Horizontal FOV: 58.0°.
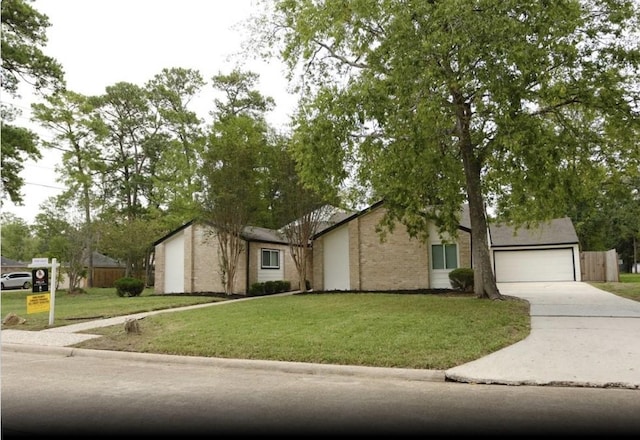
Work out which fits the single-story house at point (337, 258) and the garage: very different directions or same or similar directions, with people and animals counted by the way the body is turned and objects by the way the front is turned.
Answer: same or similar directions

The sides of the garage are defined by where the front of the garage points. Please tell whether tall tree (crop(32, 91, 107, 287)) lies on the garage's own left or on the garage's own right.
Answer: on the garage's own right

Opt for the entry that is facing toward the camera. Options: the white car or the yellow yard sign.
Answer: the yellow yard sign

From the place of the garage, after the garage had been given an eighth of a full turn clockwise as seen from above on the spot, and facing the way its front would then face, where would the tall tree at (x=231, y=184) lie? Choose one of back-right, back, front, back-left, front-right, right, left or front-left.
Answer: front

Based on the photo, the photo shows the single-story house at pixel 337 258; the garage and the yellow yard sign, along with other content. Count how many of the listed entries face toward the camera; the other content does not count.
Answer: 3

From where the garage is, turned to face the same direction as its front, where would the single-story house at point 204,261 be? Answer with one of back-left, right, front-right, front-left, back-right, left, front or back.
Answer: front-right

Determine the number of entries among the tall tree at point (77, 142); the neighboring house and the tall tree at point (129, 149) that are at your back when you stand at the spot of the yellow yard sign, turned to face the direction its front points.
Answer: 3

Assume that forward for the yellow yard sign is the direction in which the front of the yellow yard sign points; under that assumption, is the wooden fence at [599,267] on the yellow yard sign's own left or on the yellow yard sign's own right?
on the yellow yard sign's own left

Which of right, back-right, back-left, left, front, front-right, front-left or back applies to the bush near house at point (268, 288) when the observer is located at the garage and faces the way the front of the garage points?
front-right

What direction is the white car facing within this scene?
to the viewer's left

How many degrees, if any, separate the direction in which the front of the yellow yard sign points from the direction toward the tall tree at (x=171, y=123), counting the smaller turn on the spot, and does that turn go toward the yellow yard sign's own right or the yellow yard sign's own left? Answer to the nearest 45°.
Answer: approximately 180°

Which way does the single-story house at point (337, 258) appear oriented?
toward the camera
